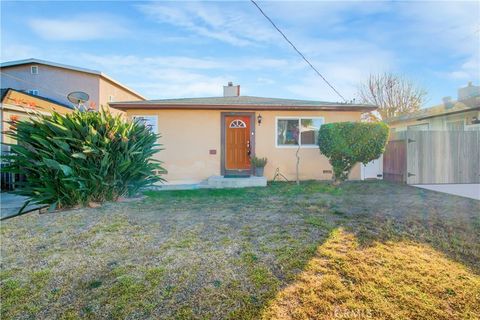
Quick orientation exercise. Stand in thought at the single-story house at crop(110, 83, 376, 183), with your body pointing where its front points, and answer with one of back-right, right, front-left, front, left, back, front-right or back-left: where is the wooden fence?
left

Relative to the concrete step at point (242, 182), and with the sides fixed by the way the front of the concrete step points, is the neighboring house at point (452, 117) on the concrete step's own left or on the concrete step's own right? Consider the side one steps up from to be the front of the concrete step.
on the concrete step's own left

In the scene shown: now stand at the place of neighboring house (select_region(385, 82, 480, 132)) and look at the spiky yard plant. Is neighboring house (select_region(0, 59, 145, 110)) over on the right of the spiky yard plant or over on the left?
right

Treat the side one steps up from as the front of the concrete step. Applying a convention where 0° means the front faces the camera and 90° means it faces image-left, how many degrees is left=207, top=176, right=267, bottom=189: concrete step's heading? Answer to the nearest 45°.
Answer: approximately 0°

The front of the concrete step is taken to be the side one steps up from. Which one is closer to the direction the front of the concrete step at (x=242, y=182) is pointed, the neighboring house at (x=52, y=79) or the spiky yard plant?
the spiky yard plant

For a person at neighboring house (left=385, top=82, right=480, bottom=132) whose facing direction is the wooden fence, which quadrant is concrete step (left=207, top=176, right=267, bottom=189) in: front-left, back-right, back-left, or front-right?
front-right

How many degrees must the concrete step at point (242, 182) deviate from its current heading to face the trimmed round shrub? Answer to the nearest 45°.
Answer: approximately 90° to its left

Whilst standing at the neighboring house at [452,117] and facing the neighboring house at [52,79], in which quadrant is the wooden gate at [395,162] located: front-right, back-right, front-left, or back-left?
front-left

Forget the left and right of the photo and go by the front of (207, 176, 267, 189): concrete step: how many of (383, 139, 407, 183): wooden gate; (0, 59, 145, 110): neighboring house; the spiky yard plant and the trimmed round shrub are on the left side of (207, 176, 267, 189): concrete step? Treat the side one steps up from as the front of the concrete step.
2

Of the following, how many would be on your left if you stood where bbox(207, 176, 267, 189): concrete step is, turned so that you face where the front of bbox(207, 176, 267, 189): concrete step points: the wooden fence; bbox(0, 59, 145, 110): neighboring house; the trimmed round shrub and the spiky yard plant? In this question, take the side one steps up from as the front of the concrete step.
2

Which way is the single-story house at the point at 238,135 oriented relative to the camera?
toward the camera

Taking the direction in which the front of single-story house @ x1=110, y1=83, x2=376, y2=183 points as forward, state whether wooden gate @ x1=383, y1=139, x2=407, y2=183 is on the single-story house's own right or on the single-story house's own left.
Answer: on the single-story house's own left

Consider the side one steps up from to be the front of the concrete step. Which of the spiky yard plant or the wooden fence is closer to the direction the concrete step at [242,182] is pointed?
the spiky yard plant

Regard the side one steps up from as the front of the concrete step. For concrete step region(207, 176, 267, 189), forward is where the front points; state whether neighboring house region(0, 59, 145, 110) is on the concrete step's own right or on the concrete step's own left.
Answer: on the concrete step's own right

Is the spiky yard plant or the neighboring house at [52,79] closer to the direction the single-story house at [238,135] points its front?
the spiky yard plant

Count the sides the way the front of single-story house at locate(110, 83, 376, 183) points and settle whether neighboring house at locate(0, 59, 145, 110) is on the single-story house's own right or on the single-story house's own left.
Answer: on the single-story house's own right
